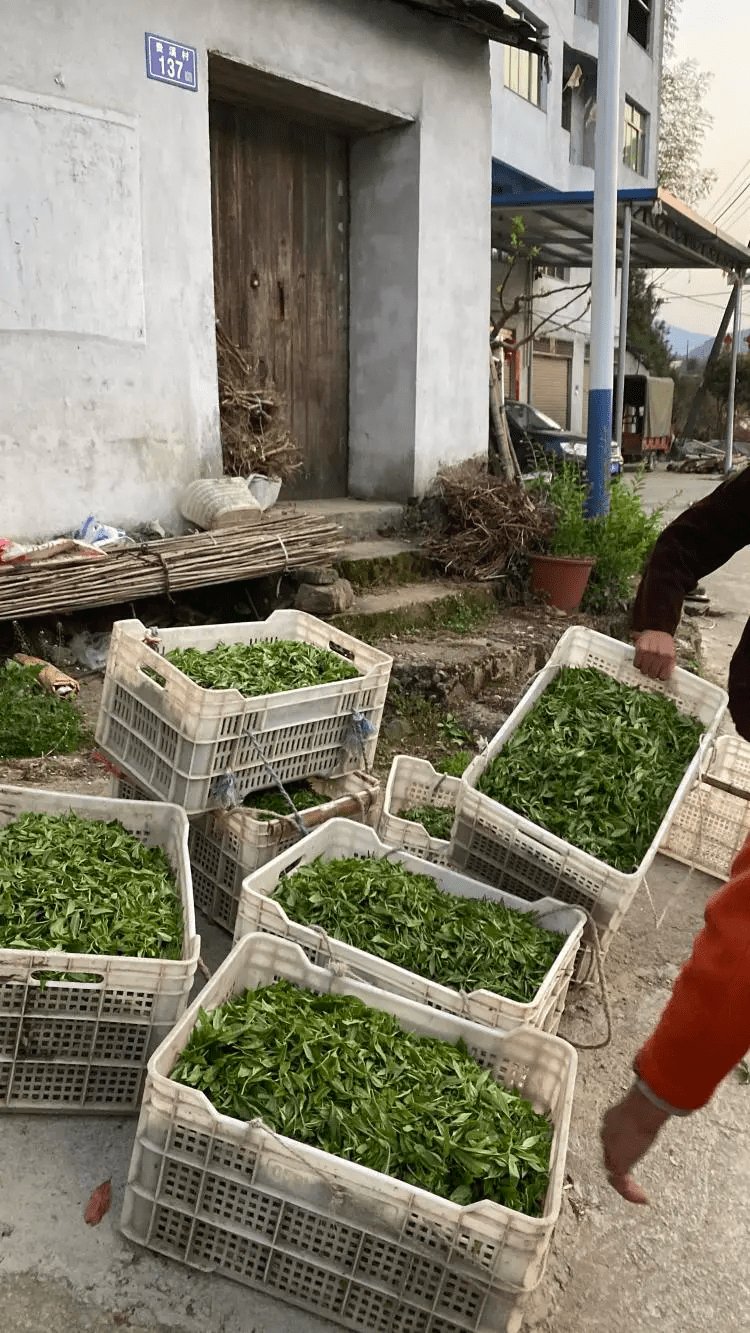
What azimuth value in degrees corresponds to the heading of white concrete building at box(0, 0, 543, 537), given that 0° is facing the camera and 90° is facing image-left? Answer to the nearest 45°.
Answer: approximately 315°

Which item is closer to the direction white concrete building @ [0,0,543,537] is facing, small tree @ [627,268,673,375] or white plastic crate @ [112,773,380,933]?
the white plastic crate

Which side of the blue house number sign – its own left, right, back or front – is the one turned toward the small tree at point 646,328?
left

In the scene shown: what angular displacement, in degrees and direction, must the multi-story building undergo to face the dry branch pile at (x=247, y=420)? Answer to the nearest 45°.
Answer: approximately 45° to its right

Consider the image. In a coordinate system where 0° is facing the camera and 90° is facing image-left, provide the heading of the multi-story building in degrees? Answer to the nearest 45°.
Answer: approximately 315°

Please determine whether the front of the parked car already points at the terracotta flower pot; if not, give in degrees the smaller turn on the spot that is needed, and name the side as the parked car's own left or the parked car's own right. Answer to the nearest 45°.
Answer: approximately 45° to the parked car's own right
